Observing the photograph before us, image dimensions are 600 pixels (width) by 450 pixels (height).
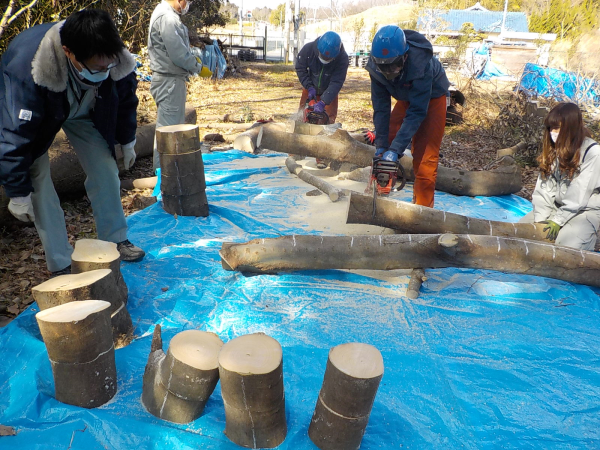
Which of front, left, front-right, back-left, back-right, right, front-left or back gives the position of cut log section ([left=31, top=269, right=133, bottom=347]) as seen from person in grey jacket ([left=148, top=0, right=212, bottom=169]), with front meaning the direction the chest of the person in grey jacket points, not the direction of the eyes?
right

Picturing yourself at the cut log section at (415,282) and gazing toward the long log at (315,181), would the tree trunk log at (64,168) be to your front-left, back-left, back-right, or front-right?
front-left

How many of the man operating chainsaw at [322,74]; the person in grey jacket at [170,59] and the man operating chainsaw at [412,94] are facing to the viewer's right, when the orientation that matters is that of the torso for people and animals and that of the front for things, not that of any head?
1

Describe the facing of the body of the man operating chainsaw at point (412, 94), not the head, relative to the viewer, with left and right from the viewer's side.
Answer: facing the viewer and to the left of the viewer

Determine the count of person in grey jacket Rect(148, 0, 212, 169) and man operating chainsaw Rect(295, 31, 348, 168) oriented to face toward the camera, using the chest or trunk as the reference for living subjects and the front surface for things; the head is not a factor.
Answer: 1

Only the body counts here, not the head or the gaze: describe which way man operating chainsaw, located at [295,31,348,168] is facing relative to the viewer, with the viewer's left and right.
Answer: facing the viewer

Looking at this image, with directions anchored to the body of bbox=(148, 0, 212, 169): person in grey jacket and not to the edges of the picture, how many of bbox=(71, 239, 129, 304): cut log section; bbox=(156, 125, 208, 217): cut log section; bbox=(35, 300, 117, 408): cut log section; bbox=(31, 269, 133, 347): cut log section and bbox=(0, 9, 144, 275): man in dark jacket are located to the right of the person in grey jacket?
5

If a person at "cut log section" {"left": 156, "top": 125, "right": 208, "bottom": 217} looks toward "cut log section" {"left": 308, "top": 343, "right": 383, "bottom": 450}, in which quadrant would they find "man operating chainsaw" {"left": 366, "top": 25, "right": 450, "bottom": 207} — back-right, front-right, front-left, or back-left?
front-left

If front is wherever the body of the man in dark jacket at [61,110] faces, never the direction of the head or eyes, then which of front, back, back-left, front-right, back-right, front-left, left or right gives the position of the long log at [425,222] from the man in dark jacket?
front-left

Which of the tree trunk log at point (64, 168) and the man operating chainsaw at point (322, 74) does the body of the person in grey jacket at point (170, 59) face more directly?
the man operating chainsaw

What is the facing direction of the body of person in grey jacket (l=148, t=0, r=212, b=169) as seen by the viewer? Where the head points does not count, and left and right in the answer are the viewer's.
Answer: facing to the right of the viewer

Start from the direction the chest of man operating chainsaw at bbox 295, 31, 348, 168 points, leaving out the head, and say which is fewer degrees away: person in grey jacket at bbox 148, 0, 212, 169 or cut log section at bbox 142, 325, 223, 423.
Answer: the cut log section

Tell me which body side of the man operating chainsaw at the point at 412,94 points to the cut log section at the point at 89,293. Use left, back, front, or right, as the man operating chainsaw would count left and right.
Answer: front

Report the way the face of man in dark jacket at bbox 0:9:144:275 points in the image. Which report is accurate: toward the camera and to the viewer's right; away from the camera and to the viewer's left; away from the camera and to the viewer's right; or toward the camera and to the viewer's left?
toward the camera and to the viewer's right

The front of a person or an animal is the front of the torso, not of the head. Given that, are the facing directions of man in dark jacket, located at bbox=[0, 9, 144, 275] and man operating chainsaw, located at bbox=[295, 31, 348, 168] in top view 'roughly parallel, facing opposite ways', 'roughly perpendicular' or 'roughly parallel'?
roughly perpendicular

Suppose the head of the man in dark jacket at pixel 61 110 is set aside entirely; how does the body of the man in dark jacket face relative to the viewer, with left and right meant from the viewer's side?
facing the viewer and to the right of the viewer

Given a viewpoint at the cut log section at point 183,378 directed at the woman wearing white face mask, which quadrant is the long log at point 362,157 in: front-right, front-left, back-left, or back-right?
front-left
